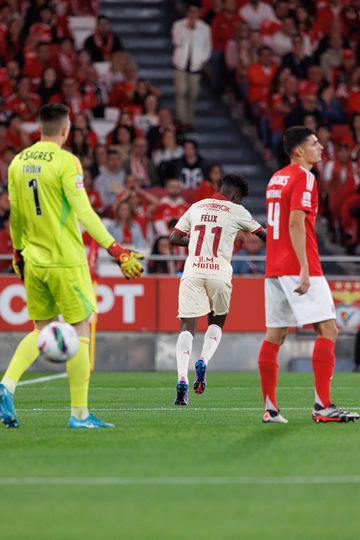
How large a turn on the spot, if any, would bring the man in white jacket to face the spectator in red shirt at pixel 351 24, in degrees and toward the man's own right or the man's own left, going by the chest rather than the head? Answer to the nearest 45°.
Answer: approximately 135° to the man's own left

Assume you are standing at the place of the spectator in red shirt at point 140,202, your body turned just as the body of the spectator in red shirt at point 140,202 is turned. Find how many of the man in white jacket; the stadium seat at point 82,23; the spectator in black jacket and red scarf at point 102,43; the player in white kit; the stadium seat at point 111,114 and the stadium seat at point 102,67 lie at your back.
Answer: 5

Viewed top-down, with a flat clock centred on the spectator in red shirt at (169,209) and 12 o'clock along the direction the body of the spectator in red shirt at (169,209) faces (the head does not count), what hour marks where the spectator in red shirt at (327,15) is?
the spectator in red shirt at (327,15) is roughly at 7 o'clock from the spectator in red shirt at (169,209).

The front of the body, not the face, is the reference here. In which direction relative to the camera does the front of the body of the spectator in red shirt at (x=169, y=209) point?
toward the camera

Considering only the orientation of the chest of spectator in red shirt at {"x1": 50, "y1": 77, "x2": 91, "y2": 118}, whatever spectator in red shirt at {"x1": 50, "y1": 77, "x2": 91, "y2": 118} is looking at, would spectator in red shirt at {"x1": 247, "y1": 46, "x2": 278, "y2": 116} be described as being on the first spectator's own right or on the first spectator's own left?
on the first spectator's own left

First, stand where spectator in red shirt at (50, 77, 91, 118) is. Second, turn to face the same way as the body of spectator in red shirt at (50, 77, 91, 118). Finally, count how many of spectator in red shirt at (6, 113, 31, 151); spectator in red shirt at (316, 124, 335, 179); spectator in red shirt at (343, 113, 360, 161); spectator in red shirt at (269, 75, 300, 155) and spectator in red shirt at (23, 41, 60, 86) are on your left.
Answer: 3

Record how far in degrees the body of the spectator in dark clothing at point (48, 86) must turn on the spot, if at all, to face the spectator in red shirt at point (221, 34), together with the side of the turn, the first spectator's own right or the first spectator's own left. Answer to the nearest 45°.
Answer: approximately 135° to the first spectator's own left

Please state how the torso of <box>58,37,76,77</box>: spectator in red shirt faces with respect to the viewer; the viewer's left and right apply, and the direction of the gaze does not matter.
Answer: facing the viewer

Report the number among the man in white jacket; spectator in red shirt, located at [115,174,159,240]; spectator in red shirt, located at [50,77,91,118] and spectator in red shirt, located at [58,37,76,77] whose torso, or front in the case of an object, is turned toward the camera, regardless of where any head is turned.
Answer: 4

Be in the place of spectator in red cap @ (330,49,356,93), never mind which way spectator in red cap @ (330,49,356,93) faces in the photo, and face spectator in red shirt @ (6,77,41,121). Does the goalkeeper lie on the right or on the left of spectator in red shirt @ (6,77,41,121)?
left

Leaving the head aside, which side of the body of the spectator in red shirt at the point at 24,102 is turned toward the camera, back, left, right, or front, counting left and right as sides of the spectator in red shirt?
front

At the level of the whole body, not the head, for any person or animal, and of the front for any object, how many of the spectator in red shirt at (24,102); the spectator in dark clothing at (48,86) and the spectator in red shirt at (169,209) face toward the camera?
3

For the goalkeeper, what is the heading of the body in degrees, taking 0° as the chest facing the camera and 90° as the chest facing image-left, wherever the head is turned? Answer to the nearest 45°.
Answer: approximately 225°

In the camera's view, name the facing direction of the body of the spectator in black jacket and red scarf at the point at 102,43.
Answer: toward the camera

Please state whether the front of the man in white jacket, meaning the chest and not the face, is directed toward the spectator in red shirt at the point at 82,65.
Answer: no

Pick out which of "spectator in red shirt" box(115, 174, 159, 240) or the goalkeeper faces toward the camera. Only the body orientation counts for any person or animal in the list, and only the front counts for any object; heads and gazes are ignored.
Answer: the spectator in red shirt

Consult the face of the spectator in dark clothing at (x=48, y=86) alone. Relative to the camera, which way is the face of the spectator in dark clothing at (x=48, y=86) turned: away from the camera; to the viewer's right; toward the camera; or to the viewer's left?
toward the camera

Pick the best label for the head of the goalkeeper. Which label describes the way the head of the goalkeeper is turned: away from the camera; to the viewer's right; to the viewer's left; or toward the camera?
away from the camera

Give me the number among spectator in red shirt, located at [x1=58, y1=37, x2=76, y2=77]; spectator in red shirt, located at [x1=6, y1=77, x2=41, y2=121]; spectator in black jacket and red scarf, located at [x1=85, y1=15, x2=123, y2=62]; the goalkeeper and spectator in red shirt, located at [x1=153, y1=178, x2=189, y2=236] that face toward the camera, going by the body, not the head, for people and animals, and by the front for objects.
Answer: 4

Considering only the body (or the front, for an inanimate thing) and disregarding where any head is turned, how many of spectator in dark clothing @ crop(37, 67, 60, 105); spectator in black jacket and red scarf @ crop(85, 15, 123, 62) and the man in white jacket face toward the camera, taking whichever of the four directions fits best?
3

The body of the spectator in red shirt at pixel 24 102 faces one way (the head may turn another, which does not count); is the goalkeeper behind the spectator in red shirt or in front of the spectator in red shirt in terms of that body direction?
in front

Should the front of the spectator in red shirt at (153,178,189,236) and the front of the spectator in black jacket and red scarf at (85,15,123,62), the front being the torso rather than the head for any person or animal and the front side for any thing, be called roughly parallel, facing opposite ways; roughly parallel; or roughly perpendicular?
roughly parallel
